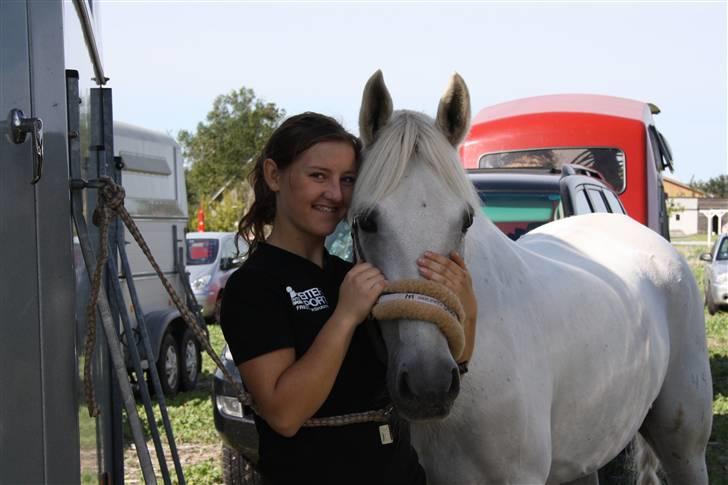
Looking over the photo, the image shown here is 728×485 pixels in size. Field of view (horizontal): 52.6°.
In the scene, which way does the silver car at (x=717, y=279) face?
toward the camera

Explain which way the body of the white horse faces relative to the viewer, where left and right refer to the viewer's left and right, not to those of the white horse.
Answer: facing the viewer and to the left of the viewer

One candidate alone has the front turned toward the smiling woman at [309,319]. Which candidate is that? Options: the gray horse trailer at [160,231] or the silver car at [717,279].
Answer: the silver car

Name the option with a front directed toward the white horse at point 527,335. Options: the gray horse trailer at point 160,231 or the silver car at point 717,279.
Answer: the silver car

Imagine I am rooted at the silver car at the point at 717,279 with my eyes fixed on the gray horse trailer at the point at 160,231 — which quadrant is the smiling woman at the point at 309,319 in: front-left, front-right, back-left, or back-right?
front-left

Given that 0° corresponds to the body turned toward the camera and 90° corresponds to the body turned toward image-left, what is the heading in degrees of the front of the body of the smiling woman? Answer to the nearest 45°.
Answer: approximately 315°

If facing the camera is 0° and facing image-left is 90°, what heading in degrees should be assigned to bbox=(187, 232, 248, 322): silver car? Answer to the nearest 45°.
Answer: approximately 45°

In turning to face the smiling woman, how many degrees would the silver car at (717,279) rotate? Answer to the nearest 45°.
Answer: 0° — it already faces them

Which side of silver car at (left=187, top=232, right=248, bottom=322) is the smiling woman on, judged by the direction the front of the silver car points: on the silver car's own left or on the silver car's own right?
on the silver car's own left
